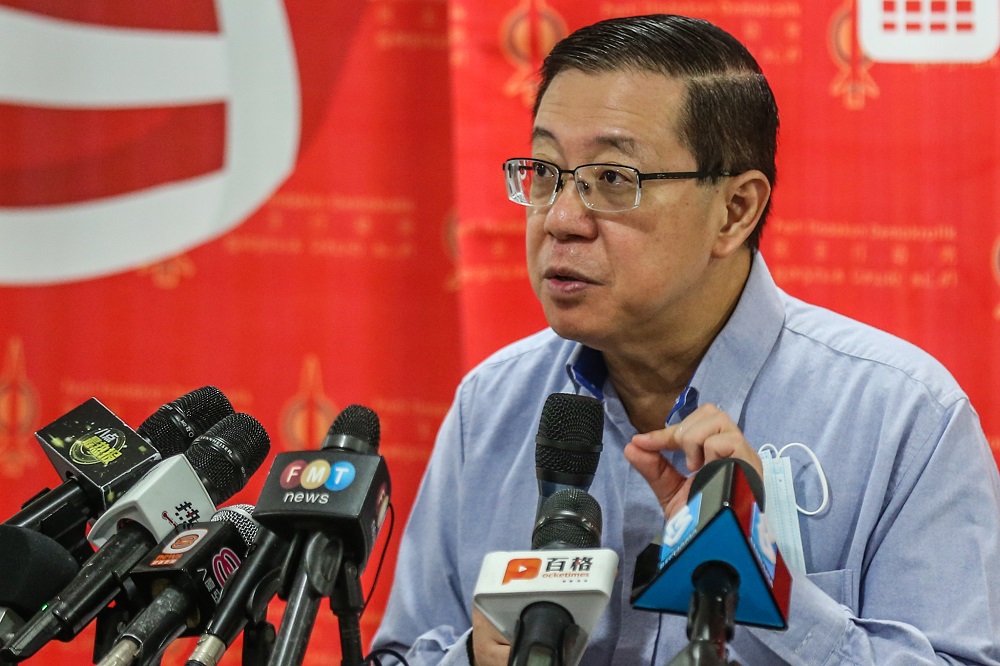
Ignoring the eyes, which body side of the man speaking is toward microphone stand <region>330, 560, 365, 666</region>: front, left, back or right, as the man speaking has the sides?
front

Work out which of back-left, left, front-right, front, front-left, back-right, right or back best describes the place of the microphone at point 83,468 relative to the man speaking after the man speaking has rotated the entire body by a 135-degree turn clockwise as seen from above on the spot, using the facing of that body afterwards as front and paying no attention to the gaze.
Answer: back-left

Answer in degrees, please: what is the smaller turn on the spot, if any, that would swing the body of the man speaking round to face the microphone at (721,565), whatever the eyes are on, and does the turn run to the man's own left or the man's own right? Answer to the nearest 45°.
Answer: approximately 45° to the man's own left

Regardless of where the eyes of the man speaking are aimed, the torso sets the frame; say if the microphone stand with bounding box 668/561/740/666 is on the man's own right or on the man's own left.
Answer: on the man's own left

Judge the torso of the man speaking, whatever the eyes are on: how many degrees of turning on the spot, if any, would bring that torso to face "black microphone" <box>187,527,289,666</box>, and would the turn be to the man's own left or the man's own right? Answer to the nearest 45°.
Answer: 0° — they already face it

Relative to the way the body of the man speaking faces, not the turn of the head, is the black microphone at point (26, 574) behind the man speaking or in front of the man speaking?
in front

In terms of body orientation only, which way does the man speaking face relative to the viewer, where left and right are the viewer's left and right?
facing the viewer and to the left of the viewer

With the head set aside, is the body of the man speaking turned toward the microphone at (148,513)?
yes

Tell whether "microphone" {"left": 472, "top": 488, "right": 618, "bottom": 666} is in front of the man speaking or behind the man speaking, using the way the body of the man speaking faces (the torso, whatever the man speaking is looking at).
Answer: in front

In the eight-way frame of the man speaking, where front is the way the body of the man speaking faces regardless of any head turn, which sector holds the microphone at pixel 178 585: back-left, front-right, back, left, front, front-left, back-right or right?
front

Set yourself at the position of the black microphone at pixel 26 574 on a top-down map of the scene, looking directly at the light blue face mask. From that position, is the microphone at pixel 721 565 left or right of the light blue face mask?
right

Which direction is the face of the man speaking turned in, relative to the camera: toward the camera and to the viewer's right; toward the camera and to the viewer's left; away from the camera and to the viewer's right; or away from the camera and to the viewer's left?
toward the camera and to the viewer's left
